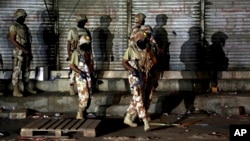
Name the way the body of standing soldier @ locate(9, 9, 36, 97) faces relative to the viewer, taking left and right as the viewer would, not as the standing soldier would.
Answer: facing the viewer and to the right of the viewer

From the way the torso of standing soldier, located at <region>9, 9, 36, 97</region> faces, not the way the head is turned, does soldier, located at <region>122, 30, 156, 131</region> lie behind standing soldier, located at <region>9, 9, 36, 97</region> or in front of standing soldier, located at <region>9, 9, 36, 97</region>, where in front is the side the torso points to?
in front

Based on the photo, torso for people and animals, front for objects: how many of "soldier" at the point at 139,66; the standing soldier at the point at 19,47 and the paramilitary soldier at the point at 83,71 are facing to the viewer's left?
0

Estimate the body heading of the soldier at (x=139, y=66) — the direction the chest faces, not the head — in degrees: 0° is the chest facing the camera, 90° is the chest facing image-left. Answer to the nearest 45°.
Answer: approximately 315°

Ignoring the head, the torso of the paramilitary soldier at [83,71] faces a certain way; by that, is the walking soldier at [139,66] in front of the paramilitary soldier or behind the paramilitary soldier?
in front

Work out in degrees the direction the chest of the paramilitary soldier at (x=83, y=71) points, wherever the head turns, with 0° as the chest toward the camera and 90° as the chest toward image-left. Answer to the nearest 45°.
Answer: approximately 315°
